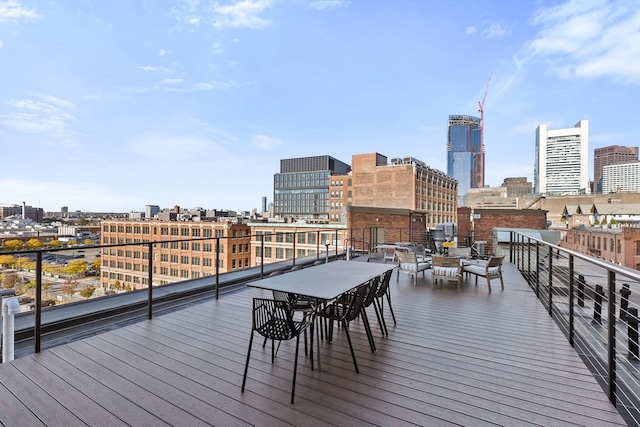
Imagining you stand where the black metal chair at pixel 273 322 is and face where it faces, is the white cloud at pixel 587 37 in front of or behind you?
in front

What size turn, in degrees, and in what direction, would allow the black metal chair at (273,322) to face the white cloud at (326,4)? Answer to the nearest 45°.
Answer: approximately 45° to its left

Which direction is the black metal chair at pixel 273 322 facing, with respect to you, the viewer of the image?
facing away from the viewer and to the right of the viewer

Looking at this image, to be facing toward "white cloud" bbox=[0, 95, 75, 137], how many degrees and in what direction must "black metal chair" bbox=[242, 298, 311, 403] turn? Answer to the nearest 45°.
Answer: approximately 90° to its left

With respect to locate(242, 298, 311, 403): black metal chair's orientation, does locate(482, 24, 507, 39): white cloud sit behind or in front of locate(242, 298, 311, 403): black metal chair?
in front

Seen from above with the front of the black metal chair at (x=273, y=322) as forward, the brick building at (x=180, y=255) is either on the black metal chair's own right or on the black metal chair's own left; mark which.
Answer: on the black metal chair's own left

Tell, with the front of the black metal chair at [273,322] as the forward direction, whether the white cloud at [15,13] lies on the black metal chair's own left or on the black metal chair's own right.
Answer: on the black metal chair's own left
